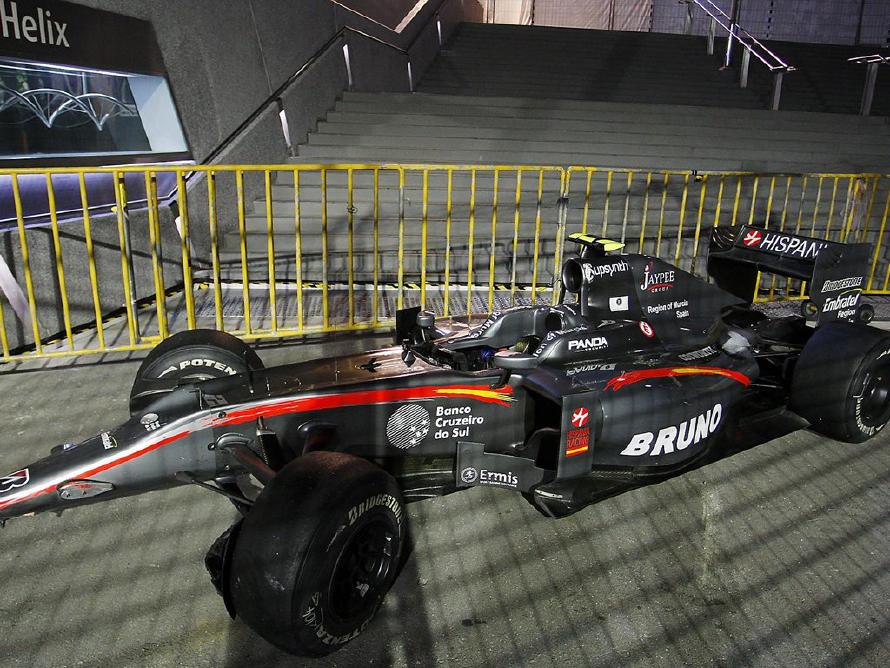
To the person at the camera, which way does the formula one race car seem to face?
facing the viewer and to the left of the viewer

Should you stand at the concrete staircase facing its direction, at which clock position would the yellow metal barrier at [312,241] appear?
The yellow metal barrier is roughly at 1 o'clock from the concrete staircase.

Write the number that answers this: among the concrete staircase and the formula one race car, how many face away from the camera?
0

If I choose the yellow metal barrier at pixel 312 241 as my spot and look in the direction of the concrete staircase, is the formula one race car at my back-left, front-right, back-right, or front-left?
back-right

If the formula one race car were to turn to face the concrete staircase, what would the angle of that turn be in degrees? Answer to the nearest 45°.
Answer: approximately 135° to its right

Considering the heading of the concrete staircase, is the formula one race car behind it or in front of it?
in front

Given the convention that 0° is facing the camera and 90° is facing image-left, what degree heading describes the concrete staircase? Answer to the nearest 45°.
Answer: approximately 0°
